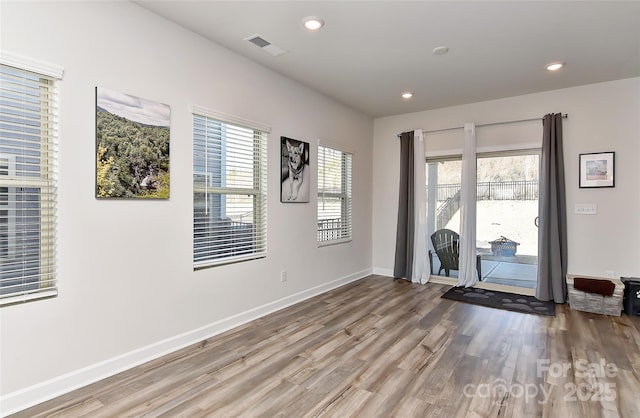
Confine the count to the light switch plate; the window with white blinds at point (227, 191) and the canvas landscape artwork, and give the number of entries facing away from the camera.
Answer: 0

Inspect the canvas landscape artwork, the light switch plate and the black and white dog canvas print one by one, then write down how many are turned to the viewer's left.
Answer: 0

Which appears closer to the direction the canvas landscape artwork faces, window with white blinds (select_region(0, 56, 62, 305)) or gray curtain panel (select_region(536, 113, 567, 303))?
the gray curtain panel

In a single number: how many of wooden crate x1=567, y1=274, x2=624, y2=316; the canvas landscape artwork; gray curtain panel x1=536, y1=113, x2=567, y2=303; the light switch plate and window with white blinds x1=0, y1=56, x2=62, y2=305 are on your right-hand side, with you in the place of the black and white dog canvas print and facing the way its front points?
2

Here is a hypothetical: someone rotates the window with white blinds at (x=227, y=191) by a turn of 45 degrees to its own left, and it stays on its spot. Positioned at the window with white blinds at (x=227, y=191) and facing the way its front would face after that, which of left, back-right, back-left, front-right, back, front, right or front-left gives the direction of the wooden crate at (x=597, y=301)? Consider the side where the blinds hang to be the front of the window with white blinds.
front

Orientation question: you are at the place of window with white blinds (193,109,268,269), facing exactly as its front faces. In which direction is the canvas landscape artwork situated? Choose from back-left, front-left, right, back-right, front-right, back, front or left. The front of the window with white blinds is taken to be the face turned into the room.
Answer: right

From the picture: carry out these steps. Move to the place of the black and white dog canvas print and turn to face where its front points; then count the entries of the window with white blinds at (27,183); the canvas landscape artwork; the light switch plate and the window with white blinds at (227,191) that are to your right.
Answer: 3

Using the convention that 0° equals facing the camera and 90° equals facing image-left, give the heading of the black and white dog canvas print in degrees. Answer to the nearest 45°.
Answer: approximately 315°

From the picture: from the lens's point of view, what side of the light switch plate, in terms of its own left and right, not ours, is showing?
front

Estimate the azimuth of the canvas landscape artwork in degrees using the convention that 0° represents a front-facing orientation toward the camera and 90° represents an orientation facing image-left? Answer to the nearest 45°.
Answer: approximately 315°

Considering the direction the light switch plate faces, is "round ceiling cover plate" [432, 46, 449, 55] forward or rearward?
forward

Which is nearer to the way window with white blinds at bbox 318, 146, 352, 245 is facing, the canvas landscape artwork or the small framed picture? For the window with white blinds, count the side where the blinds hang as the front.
the small framed picture

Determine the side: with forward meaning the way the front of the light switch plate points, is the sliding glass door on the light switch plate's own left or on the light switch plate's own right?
on the light switch plate's own right

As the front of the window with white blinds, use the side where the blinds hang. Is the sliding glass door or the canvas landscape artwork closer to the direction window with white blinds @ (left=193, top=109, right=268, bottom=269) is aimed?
the sliding glass door
